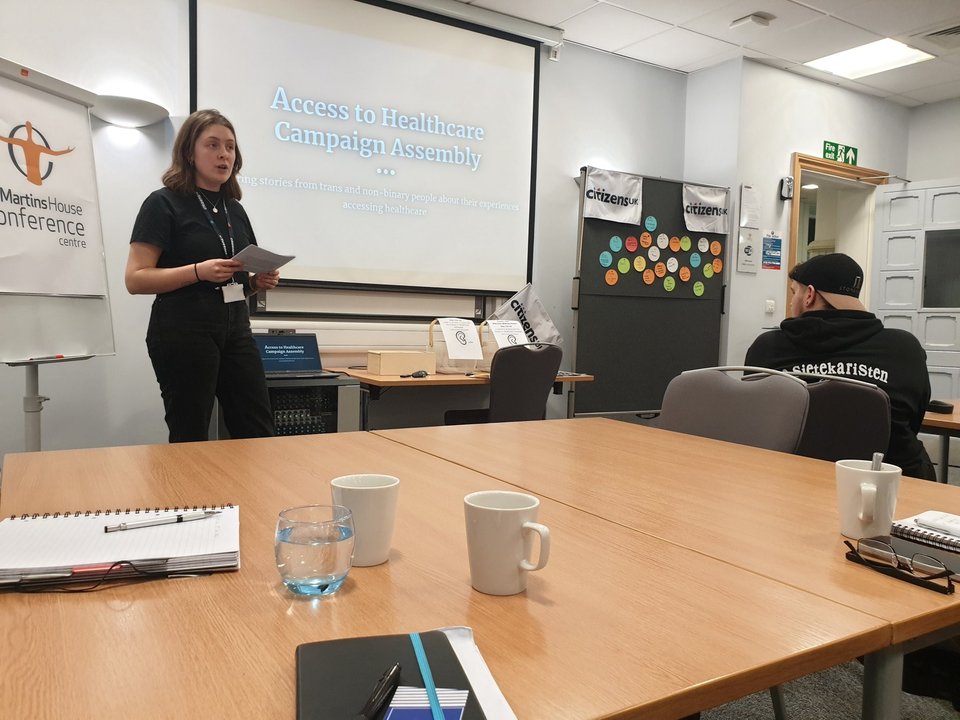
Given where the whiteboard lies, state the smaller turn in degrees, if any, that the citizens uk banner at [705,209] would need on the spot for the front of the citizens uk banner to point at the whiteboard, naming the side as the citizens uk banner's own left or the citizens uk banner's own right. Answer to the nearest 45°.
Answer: approximately 45° to the citizens uk banner's own right

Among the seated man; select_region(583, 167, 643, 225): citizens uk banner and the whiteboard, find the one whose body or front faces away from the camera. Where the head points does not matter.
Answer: the seated man

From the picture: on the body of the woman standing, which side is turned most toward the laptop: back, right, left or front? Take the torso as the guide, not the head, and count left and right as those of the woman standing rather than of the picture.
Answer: left

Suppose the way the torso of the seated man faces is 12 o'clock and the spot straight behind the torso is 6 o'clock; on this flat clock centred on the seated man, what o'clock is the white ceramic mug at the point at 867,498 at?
The white ceramic mug is roughly at 6 o'clock from the seated man.

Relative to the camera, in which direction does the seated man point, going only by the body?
away from the camera

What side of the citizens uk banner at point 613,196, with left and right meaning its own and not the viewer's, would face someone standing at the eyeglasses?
front

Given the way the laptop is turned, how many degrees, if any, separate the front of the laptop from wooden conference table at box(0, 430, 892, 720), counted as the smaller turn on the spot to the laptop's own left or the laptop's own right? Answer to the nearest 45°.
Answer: approximately 45° to the laptop's own right

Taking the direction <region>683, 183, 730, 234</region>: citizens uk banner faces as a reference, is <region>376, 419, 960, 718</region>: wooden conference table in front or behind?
in front

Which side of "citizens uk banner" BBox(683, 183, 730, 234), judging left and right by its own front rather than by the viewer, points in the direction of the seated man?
front

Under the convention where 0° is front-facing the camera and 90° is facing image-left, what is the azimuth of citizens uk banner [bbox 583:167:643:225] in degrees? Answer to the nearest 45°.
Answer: approximately 0°

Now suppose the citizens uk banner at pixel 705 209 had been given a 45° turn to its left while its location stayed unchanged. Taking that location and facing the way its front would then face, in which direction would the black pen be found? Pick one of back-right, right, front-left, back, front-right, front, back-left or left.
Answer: front-right

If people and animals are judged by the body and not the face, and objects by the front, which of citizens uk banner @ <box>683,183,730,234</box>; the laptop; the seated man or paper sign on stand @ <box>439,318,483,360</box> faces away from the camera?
the seated man

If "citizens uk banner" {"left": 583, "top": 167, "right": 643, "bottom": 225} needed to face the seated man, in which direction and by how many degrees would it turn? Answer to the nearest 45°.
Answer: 0° — it already faces them

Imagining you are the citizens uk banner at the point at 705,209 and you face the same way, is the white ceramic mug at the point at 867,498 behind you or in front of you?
in front

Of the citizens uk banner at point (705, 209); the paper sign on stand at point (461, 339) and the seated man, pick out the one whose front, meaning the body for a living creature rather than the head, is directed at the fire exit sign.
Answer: the seated man

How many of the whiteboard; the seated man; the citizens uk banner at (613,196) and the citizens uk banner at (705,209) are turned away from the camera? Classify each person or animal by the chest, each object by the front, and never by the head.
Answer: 1

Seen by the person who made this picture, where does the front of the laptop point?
facing the viewer and to the right of the viewer

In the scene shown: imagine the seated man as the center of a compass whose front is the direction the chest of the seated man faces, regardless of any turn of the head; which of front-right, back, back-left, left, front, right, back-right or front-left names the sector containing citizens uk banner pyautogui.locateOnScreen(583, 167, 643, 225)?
front-left

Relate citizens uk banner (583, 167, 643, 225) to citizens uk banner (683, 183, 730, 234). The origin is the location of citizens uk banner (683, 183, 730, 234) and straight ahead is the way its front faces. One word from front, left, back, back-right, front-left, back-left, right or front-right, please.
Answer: front-right

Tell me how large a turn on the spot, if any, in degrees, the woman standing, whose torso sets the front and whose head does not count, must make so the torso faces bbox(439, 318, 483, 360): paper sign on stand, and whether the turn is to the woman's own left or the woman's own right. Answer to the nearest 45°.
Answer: approximately 90° to the woman's own left

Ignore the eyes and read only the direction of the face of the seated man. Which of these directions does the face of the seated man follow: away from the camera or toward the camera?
away from the camera
